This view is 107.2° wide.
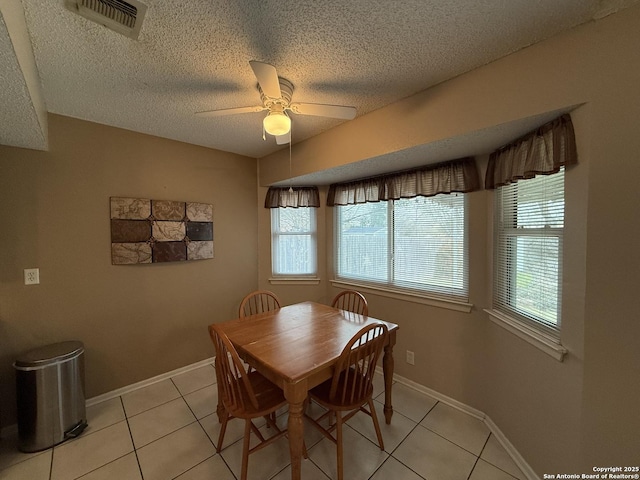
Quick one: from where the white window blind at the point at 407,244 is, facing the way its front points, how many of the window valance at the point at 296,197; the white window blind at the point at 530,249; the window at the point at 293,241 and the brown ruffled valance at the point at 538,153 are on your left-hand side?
2

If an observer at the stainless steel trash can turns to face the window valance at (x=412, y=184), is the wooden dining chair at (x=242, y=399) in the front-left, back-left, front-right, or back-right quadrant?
front-right

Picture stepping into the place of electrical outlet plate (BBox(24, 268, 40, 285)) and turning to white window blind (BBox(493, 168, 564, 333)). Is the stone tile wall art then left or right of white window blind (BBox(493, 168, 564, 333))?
left

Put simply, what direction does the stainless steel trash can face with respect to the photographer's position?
facing the viewer and to the right of the viewer

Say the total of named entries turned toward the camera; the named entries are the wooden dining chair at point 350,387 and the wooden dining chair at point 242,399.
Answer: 0

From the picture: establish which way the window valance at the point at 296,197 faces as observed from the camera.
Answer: facing the viewer

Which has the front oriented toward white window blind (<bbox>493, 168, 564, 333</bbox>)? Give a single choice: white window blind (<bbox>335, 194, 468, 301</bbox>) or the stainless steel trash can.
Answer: the stainless steel trash can

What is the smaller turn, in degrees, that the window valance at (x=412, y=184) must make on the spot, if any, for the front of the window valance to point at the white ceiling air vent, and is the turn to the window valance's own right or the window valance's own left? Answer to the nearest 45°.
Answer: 0° — it already faces it

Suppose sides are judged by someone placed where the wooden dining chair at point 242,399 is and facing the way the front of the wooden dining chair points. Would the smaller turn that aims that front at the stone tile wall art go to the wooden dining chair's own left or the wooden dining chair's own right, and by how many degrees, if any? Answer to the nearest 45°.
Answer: approximately 90° to the wooden dining chair's own left

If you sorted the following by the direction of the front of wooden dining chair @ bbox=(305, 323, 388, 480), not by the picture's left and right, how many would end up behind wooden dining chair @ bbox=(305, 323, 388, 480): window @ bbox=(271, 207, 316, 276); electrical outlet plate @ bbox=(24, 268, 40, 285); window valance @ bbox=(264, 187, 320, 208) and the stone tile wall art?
0

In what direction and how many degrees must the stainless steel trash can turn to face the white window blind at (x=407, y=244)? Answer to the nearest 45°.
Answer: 0° — it already faces it

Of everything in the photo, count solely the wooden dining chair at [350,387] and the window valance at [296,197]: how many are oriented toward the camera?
1

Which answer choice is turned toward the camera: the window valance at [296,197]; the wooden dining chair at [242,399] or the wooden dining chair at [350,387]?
the window valance

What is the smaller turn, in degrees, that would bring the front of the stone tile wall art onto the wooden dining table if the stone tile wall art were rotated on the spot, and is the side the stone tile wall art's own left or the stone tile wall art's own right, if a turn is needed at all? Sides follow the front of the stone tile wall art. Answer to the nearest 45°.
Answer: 0° — it already faces it

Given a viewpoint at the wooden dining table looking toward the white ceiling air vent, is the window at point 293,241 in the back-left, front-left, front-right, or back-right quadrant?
back-right

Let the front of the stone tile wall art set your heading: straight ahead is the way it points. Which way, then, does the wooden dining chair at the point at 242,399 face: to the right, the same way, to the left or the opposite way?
to the left

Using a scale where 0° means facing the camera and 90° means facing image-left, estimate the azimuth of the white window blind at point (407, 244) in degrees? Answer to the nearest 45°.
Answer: approximately 45°

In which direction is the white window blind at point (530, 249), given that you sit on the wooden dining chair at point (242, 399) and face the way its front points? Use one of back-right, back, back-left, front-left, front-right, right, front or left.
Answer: front-right

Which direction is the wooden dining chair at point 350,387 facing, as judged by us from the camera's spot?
facing away from the viewer and to the left of the viewer

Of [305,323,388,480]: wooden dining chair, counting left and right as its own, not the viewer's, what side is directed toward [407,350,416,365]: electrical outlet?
right

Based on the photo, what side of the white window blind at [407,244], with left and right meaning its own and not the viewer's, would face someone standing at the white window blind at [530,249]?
left

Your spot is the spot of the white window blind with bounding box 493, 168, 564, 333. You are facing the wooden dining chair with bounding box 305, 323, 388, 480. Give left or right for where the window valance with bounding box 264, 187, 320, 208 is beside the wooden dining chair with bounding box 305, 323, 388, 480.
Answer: right
